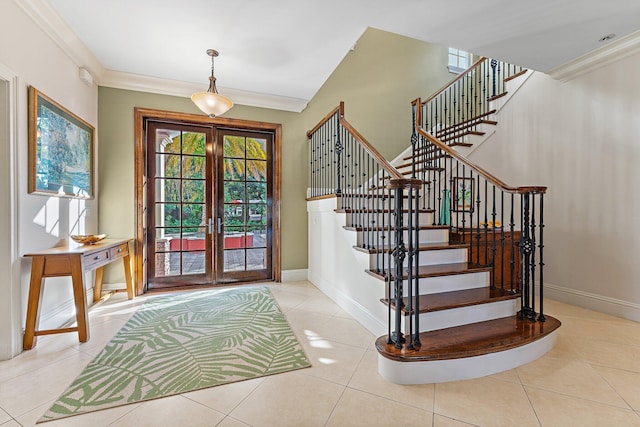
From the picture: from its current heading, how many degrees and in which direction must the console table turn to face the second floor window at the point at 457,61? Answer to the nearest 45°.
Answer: approximately 45° to its left

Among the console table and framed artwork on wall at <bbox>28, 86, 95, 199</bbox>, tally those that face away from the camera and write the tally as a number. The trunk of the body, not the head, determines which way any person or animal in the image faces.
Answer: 0

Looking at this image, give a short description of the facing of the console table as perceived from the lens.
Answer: facing the viewer and to the right of the viewer

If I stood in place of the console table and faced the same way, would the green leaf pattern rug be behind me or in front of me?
in front

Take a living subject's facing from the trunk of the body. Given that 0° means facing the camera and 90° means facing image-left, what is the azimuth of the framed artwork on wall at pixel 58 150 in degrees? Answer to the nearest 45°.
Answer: approximately 315°

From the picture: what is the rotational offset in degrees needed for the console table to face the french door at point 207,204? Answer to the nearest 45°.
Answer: approximately 90° to its left

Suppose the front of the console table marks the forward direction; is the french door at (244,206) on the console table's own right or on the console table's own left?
on the console table's own left
